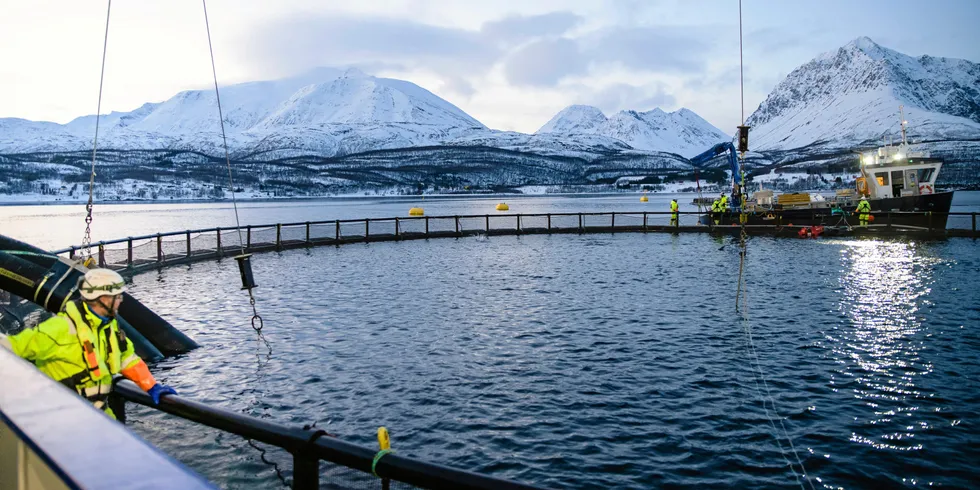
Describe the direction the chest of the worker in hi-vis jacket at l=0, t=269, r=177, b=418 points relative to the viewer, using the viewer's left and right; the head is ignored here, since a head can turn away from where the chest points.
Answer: facing the viewer and to the right of the viewer

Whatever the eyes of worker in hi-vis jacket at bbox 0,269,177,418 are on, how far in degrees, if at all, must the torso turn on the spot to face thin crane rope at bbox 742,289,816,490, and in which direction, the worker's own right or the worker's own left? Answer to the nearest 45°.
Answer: approximately 45° to the worker's own left

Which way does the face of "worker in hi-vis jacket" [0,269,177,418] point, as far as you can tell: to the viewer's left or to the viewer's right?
to the viewer's right
